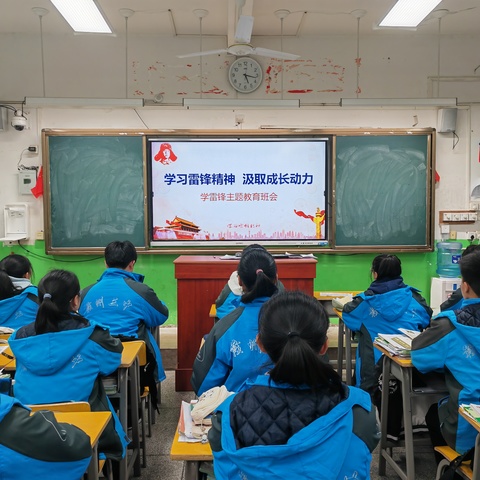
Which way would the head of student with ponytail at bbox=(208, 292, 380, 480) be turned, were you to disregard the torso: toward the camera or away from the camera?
away from the camera

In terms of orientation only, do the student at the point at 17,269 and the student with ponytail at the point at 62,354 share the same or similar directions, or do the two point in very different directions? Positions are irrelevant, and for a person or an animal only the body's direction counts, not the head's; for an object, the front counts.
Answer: same or similar directions

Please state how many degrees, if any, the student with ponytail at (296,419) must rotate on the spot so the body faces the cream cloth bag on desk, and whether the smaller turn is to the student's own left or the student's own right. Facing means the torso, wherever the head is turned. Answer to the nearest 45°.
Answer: approximately 45° to the student's own left

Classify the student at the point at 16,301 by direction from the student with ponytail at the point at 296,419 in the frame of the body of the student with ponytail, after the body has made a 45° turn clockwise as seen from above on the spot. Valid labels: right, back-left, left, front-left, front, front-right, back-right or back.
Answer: left

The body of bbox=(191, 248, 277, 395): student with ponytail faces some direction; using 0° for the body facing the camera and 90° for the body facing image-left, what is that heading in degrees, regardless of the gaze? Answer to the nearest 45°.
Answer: approximately 180°

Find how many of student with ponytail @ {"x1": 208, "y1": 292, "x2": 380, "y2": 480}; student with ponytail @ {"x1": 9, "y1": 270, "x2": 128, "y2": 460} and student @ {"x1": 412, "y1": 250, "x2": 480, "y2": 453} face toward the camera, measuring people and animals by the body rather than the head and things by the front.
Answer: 0

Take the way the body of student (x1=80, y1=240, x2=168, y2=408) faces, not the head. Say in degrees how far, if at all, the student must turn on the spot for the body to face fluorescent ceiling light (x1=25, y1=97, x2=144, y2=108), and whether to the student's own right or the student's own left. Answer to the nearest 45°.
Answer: approximately 45° to the student's own left

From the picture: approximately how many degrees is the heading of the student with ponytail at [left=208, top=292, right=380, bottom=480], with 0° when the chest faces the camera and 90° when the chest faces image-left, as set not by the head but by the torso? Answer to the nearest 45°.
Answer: approximately 180°

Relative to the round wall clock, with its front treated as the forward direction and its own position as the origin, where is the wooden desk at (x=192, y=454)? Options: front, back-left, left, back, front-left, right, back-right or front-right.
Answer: front

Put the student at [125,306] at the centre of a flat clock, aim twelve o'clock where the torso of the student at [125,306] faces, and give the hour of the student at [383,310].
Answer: the student at [383,310] is roughly at 2 o'clock from the student at [125,306].

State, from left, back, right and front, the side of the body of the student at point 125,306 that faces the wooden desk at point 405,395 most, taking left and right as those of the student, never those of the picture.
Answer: right

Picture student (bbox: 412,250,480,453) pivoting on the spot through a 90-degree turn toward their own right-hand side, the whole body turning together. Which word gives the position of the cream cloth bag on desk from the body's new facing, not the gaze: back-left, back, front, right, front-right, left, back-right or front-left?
back

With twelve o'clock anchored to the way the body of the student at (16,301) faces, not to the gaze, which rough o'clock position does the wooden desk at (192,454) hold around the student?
The wooden desk is roughly at 4 o'clock from the student.

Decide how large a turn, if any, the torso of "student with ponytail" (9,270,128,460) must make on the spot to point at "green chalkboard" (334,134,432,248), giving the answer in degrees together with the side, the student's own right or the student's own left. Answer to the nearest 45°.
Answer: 0° — they already face it

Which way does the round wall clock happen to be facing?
toward the camera

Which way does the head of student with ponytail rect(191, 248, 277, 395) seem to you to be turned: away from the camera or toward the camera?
away from the camera
